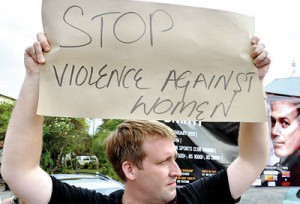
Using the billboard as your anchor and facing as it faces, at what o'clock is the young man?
The young man is roughly at 12 o'clock from the billboard.

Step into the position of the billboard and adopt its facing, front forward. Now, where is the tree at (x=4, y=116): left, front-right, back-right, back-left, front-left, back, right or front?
back-right

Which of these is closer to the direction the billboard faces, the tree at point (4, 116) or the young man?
the young man

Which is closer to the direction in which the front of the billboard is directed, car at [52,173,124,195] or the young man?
the young man

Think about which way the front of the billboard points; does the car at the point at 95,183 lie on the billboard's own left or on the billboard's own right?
on the billboard's own right

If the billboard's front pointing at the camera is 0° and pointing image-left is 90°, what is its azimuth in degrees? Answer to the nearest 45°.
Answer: approximately 0°
